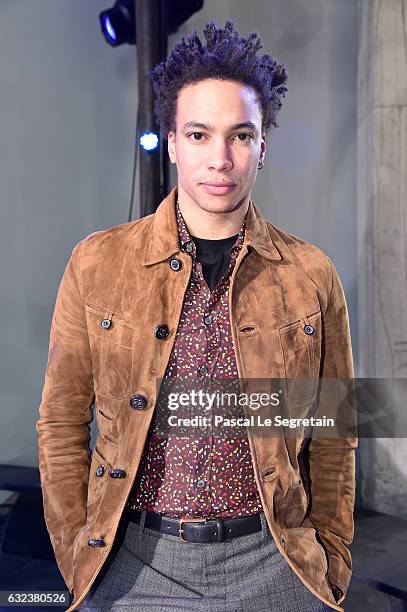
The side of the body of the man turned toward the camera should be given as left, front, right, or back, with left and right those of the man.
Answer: front

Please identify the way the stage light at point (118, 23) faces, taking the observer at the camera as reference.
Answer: facing the viewer and to the left of the viewer

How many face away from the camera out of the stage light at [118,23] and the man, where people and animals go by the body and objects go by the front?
0
